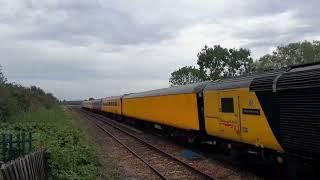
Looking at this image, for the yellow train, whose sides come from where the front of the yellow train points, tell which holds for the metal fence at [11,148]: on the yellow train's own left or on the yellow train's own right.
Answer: on the yellow train's own right

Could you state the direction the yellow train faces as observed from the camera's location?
facing the viewer and to the right of the viewer

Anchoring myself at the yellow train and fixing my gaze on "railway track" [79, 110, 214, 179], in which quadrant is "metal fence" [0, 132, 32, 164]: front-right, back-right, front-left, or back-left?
front-left

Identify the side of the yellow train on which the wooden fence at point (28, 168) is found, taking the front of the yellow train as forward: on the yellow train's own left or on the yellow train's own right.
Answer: on the yellow train's own right
